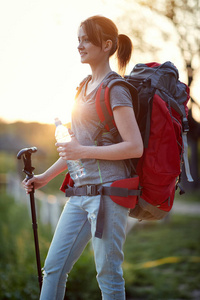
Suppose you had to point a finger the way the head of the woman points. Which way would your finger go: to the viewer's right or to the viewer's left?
to the viewer's left

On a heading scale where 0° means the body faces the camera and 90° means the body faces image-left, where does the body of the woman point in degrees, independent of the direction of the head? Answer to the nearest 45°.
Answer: approximately 45°
